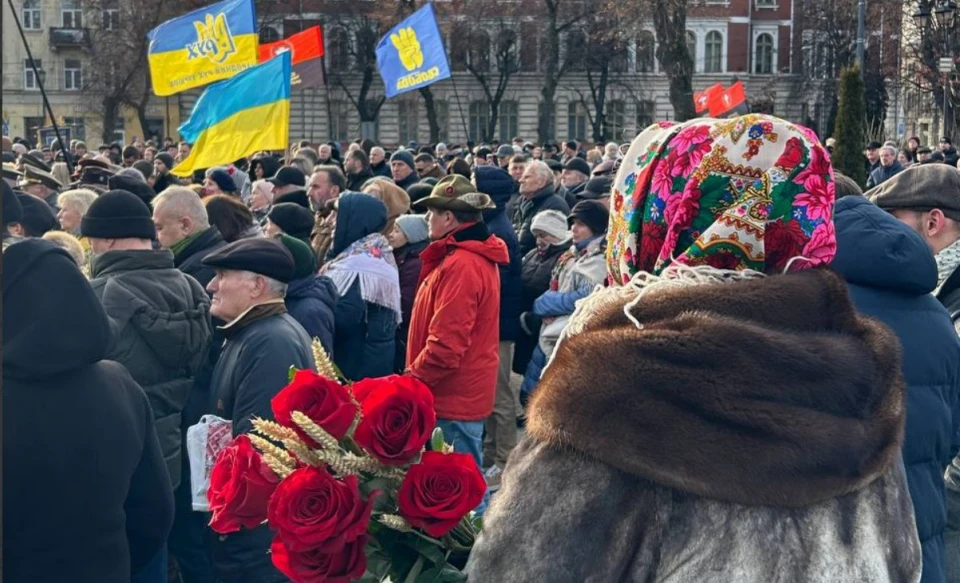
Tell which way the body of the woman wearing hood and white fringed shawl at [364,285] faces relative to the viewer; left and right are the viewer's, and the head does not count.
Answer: facing away from the viewer and to the left of the viewer

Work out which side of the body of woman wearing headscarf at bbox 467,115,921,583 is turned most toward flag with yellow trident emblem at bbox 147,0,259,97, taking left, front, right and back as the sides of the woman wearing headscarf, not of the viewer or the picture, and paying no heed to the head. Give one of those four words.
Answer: front

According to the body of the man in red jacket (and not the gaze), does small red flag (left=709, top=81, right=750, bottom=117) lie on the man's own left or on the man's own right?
on the man's own right

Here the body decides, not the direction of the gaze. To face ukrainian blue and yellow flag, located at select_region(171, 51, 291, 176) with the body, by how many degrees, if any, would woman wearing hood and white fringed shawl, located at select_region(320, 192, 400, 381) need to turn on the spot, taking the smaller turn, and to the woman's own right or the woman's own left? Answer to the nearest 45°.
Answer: approximately 45° to the woman's own right

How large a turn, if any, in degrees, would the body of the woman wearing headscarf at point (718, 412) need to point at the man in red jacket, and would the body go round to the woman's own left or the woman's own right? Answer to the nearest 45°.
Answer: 0° — they already face them

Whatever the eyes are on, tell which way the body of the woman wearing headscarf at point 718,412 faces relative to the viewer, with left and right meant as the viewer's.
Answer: facing away from the viewer

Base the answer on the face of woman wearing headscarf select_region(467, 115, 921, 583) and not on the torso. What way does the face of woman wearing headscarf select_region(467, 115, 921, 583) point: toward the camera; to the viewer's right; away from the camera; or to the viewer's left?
away from the camera

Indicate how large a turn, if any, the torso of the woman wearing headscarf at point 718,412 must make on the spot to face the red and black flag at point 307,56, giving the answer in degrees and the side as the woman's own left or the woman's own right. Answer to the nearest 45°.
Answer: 0° — they already face it
